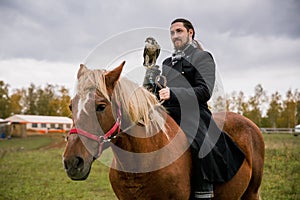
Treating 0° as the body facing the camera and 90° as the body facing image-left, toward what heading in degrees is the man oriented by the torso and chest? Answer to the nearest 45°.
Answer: approximately 45°

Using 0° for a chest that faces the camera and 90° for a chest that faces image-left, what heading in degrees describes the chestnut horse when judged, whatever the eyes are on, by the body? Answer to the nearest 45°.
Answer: approximately 45°
